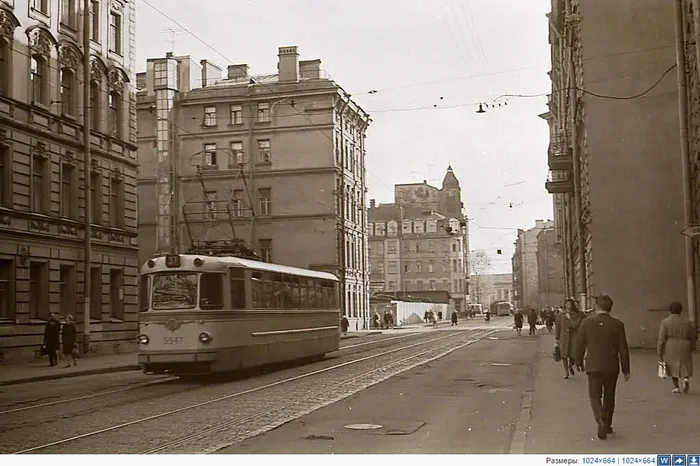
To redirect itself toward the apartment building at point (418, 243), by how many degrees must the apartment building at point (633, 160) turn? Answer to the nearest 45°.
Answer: approximately 45° to its right

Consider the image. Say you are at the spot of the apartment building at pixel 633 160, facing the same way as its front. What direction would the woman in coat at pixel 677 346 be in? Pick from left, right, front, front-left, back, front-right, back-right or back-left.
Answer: left

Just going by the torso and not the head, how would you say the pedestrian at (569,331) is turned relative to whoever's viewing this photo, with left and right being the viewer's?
facing the viewer

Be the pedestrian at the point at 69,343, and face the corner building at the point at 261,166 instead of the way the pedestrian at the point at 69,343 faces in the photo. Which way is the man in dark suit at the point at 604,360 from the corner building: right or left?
right

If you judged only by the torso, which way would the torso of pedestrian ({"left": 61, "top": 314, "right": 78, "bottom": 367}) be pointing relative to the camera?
toward the camera

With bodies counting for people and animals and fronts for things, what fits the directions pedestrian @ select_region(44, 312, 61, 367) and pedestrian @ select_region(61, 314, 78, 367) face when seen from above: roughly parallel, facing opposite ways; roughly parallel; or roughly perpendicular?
roughly parallel

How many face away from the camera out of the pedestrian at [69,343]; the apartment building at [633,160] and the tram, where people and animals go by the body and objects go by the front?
0

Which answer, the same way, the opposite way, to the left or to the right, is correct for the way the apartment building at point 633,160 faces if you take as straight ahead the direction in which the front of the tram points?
to the right

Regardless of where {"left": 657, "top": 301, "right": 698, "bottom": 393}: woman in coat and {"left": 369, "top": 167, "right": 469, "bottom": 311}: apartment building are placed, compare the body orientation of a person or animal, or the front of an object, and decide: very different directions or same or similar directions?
very different directions

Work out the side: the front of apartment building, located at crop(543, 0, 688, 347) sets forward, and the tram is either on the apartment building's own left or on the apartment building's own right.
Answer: on the apartment building's own left
